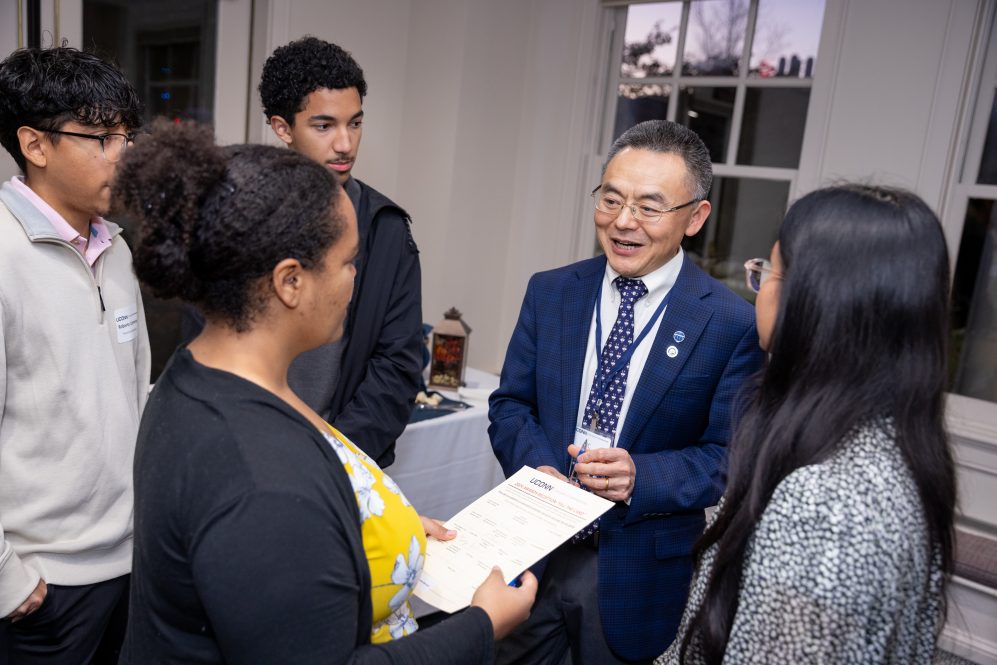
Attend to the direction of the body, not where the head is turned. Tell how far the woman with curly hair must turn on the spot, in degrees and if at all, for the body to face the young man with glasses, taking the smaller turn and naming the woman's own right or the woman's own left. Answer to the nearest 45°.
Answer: approximately 135° to the woman's own left

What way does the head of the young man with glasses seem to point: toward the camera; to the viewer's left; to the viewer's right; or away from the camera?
to the viewer's right

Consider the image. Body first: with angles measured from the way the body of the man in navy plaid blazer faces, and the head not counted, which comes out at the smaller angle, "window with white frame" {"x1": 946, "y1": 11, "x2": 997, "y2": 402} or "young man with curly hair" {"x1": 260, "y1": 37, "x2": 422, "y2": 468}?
the young man with curly hair

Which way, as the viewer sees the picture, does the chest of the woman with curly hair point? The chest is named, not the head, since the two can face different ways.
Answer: to the viewer's right

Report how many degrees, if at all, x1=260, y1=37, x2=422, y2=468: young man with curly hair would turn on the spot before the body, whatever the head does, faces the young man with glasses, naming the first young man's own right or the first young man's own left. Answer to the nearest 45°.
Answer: approximately 90° to the first young man's own right

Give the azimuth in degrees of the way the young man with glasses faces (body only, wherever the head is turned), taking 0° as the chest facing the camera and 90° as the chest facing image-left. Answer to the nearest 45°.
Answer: approximately 315°

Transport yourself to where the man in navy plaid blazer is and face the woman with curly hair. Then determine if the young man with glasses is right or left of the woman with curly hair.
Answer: right
